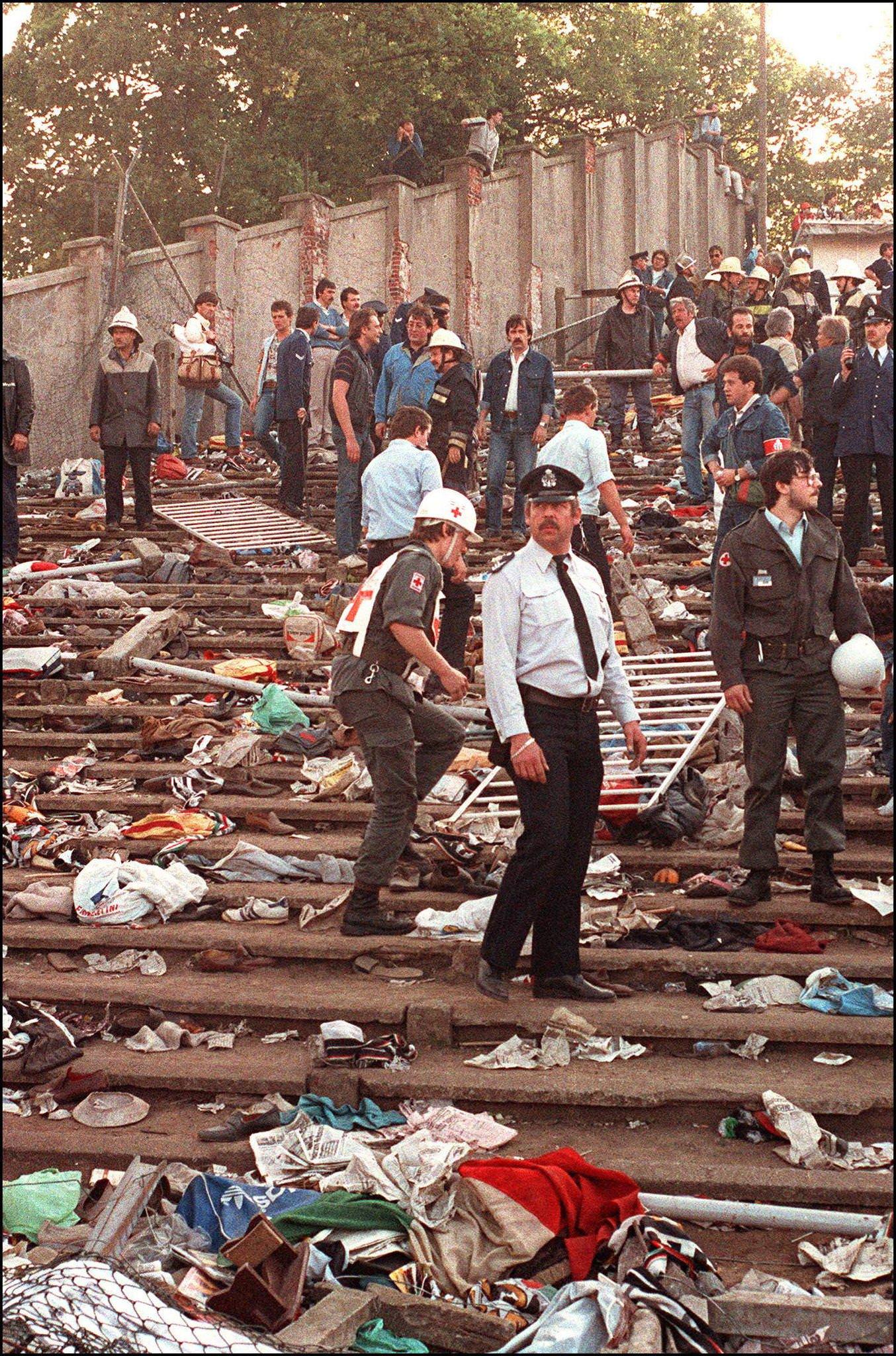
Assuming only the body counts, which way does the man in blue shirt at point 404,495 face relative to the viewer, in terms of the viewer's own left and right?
facing away from the viewer and to the right of the viewer

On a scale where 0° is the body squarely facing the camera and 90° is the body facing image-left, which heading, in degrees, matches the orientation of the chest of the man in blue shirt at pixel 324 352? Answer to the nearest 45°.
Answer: approximately 315°

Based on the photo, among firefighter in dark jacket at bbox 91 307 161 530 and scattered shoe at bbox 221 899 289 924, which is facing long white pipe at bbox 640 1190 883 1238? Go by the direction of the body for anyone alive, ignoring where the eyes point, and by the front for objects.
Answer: the firefighter in dark jacket

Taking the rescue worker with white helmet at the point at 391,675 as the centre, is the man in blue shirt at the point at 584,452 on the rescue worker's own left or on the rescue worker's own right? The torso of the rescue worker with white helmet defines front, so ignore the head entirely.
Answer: on the rescue worker's own left

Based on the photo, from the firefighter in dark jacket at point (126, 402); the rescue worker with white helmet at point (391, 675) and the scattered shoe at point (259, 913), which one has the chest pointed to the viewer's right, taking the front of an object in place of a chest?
the rescue worker with white helmet

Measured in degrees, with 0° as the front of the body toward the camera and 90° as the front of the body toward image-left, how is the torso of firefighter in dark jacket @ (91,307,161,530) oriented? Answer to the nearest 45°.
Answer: approximately 0°

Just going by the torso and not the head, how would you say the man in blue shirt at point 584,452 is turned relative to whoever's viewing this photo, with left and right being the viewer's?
facing away from the viewer and to the right of the viewer

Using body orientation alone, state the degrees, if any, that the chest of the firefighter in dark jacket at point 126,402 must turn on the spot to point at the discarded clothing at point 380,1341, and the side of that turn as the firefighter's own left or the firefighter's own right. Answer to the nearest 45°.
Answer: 0° — they already face it

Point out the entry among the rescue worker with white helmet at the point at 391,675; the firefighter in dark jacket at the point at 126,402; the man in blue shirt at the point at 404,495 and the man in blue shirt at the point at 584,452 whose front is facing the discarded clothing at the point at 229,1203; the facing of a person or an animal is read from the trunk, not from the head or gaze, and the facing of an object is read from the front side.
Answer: the firefighter in dark jacket

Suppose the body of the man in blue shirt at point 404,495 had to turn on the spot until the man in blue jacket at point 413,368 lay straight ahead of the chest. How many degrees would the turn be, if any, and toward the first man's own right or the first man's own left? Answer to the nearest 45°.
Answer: approximately 45° to the first man's own left

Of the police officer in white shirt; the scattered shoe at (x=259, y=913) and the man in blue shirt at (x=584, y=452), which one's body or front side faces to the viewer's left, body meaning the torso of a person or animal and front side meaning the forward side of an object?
the scattered shoe

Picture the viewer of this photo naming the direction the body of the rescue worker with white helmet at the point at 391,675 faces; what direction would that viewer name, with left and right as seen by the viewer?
facing to the right of the viewer
